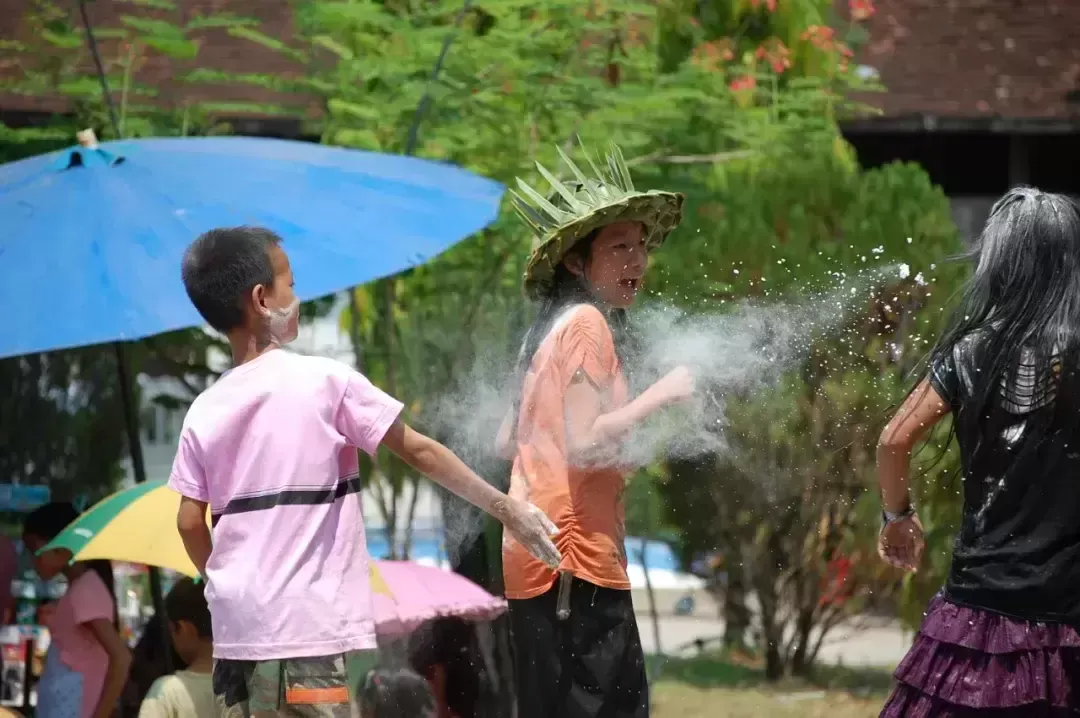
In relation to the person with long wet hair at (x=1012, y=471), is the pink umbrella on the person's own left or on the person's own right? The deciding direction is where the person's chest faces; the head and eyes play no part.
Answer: on the person's own left

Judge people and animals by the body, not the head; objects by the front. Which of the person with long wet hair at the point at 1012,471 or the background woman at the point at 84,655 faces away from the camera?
the person with long wet hair

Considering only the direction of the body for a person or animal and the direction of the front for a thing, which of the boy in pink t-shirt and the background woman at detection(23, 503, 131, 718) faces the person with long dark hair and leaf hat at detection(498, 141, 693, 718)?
the boy in pink t-shirt

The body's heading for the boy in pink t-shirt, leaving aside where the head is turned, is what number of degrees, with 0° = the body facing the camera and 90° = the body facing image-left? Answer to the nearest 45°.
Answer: approximately 225°

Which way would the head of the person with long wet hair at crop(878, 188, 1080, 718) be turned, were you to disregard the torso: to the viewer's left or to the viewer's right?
to the viewer's left

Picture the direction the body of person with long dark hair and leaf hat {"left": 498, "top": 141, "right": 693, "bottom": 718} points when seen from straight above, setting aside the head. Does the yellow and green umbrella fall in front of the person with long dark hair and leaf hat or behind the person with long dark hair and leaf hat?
behind

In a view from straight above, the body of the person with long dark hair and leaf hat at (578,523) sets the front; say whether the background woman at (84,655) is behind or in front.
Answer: behind
